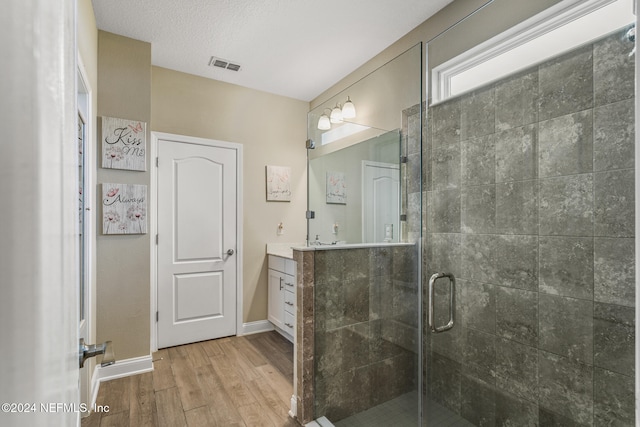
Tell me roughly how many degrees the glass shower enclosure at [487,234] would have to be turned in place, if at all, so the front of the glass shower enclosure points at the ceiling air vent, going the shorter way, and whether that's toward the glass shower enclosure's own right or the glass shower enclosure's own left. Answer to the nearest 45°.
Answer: approximately 45° to the glass shower enclosure's own right

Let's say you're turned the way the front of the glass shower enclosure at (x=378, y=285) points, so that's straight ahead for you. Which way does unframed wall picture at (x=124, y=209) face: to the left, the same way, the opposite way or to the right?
to the left

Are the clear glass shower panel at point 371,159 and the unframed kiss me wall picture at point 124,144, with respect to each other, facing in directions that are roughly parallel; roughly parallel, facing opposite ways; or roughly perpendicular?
roughly perpendicular

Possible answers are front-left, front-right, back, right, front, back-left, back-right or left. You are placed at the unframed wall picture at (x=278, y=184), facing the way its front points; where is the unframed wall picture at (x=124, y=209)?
front-right

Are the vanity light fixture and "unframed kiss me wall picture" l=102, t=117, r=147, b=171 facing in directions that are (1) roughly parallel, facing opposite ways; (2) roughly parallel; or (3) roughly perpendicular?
roughly perpendicular

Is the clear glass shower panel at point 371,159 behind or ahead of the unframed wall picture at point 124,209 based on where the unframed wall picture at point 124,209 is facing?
ahead

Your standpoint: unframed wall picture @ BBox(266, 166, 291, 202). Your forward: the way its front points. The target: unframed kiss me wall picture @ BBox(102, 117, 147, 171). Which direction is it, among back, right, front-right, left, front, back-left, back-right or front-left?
front-right

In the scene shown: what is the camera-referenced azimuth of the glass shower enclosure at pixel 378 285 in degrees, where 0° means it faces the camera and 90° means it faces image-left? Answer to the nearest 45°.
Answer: approximately 45°

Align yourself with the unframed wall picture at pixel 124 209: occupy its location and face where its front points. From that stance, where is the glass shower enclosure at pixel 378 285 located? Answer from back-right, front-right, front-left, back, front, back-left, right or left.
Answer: front-left

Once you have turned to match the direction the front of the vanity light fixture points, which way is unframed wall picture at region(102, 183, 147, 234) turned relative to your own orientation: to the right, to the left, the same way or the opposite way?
to the left
